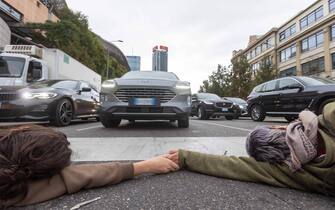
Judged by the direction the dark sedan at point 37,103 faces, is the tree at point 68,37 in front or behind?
behind

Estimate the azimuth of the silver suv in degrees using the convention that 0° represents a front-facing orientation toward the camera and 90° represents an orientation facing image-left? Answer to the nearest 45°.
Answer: approximately 0°

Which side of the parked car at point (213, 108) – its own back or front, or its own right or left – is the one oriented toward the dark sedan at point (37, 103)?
right

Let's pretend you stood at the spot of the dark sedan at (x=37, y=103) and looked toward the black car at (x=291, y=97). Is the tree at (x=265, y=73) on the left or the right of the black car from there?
left

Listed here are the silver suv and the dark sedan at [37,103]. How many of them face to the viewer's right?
0

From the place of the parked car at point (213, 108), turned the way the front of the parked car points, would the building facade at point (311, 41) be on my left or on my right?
on my left

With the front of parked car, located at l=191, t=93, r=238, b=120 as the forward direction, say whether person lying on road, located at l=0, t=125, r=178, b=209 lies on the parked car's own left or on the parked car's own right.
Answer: on the parked car's own right

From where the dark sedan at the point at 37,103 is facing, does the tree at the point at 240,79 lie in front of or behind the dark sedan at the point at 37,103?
behind
